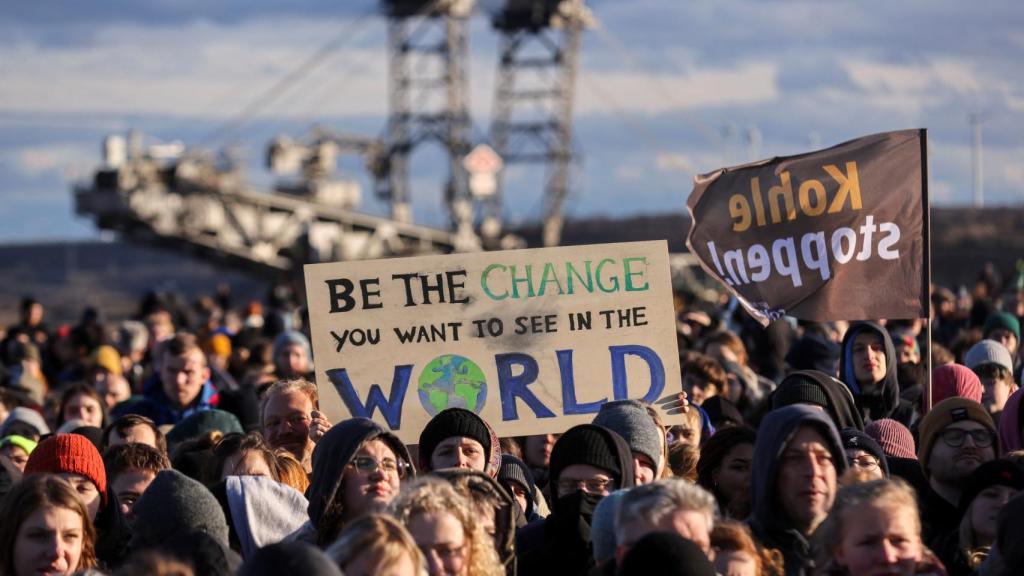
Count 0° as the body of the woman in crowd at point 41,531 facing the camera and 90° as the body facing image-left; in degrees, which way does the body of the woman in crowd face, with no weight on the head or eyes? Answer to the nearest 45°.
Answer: approximately 315°

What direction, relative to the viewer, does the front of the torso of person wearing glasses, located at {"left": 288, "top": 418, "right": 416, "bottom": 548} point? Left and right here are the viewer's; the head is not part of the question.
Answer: facing the viewer and to the right of the viewer

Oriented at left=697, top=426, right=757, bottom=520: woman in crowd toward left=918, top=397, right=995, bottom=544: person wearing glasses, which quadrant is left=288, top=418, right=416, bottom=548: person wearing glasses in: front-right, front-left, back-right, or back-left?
back-right

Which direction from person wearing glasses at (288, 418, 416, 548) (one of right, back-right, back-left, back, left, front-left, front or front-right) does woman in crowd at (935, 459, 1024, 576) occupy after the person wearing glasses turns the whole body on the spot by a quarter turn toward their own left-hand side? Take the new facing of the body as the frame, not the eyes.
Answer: front-right
